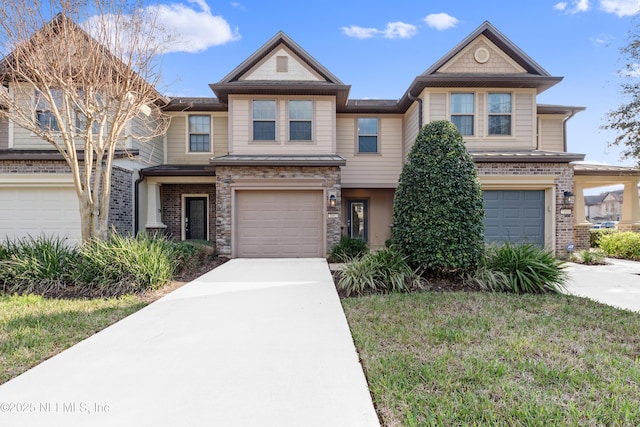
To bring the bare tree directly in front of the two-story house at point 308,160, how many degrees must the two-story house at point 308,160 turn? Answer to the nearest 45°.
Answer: approximately 45° to its right

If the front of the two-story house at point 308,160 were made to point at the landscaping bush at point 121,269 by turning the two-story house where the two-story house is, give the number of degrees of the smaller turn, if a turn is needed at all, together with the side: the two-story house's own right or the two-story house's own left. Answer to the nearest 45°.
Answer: approximately 45° to the two-story house's own right

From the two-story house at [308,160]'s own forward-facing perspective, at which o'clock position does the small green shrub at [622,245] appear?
The small green shrub is roughly at 9 o'clock from the two-story house.

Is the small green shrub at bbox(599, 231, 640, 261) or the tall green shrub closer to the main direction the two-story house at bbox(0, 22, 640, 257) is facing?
the tall green shrub

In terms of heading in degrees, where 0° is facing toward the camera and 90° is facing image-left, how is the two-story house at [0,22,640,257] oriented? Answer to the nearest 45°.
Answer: approximately 0°

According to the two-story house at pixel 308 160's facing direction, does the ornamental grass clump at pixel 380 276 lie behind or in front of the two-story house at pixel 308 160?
in front

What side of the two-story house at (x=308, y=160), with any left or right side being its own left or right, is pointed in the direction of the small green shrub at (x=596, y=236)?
left
